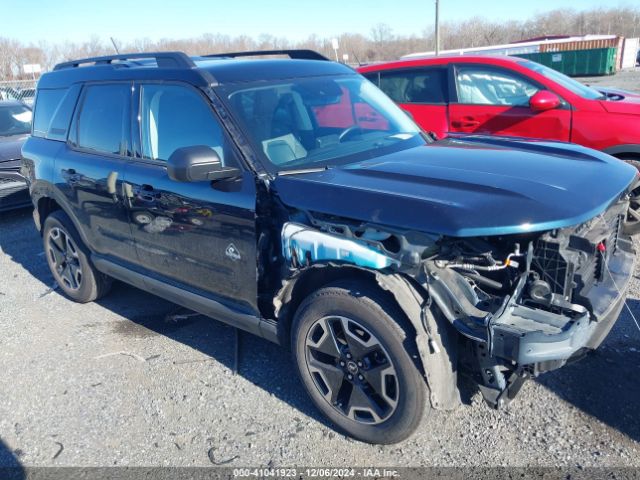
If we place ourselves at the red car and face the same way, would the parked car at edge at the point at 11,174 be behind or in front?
behind

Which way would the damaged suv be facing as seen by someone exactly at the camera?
facing the viewer and to the right of the viewer

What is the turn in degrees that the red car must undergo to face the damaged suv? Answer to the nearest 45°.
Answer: approximately 90° to its right

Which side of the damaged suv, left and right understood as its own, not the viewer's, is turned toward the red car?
left

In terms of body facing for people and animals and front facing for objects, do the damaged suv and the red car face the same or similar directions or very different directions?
same or similar directions

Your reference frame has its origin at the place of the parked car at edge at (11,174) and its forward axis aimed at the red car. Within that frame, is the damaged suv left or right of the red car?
right

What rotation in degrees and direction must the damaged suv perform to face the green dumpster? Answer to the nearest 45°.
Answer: approximately 90° to its left

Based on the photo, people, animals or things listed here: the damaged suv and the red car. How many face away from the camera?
0

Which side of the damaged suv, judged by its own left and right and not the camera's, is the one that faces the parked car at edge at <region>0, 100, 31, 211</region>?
back

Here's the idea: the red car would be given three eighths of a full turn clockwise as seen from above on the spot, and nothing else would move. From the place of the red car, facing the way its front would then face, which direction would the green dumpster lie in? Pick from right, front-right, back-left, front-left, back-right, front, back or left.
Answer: back-right

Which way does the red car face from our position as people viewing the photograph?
facing to the right of the viewer
